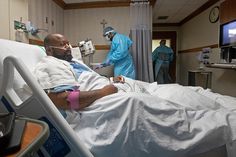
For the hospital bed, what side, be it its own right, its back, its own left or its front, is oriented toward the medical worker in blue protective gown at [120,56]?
left

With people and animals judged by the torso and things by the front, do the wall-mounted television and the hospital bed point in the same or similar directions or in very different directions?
very different directions

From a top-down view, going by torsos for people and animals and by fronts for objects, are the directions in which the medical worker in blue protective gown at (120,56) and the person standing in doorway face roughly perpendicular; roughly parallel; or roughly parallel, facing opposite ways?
roughly perpendicular

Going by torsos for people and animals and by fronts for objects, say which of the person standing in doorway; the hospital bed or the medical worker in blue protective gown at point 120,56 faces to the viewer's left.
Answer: the medical worker in blue protective gown

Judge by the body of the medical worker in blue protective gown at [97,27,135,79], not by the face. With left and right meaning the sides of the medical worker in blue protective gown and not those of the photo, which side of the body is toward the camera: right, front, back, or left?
left

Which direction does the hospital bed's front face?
to the viewer's right

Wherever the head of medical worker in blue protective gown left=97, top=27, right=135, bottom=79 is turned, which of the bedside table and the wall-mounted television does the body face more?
the bedside table
